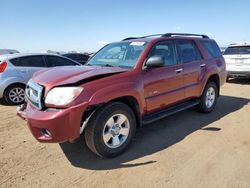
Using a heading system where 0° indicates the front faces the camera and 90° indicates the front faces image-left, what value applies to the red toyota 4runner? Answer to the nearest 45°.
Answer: approximately 45°

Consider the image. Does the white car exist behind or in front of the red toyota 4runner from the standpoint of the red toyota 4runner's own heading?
behind

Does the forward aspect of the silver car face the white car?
yes

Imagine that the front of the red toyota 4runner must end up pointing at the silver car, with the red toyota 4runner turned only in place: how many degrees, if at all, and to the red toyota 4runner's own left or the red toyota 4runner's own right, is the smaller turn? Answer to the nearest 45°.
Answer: approximately 90° to the red toyota 4runner's own right

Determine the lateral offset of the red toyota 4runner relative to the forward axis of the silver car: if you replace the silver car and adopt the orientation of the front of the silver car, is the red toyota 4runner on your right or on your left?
on your right

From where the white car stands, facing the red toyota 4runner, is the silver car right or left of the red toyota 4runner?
right

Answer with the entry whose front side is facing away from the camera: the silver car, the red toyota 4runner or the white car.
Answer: the white car

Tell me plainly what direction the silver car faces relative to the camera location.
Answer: facing to the right of the viewer

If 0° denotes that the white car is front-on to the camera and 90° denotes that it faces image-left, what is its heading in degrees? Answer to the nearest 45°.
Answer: approximately 180°
